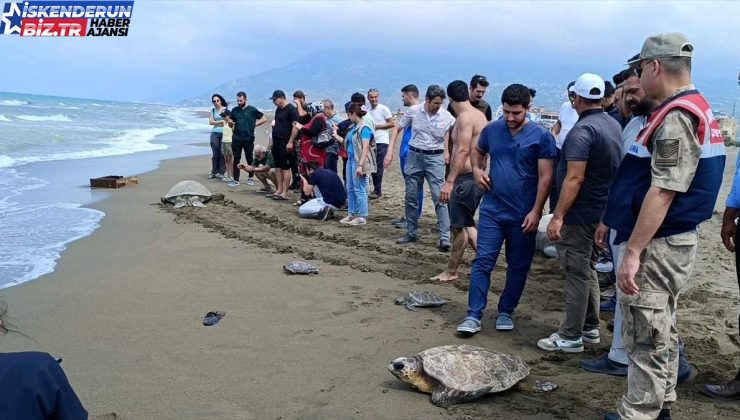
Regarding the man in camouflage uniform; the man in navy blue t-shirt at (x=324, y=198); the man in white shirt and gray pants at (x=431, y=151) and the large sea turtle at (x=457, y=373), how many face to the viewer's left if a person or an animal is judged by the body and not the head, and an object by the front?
3

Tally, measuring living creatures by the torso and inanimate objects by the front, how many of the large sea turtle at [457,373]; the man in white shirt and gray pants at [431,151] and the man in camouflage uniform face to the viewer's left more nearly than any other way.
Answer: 2

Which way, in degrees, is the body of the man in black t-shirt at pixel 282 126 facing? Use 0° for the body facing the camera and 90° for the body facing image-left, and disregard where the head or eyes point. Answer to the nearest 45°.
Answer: approximately 45°

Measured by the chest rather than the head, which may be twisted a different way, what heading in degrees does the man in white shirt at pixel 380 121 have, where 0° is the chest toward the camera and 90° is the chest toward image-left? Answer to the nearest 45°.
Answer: approximately 45°

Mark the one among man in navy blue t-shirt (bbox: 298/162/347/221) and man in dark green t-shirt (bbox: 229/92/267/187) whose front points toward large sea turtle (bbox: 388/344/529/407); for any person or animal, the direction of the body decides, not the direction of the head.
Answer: man in dark green t-shirt (bbox: 229/92/267/187)

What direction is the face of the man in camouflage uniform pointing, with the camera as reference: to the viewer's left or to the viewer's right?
to the viewer's left

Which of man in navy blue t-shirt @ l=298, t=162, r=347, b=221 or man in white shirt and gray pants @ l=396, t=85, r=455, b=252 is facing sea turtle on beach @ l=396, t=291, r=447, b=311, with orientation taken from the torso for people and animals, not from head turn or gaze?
the man in white shirt and gray pants

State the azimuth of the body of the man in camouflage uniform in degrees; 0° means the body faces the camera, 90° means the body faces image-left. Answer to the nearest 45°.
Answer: approximately 90°

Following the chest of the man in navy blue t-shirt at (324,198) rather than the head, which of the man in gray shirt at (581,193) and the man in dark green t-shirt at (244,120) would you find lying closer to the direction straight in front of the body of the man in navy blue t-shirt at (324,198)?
the man in dark green t-shirt

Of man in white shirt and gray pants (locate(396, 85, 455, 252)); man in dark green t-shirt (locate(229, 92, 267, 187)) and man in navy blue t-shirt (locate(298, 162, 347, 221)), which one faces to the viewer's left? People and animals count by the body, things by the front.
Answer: man in navy blue t-shirt (locate(298, 162, 347, 221))

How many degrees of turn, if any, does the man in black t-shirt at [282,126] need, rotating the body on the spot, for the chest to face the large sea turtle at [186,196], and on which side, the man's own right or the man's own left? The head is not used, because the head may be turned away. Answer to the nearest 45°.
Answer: approximately 45° to the man's own right

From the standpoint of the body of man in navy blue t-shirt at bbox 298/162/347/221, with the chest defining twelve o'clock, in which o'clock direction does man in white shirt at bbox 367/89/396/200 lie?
The man in white shirt is roughly at 4 o'clock from the man in navy blue t-shirt.
